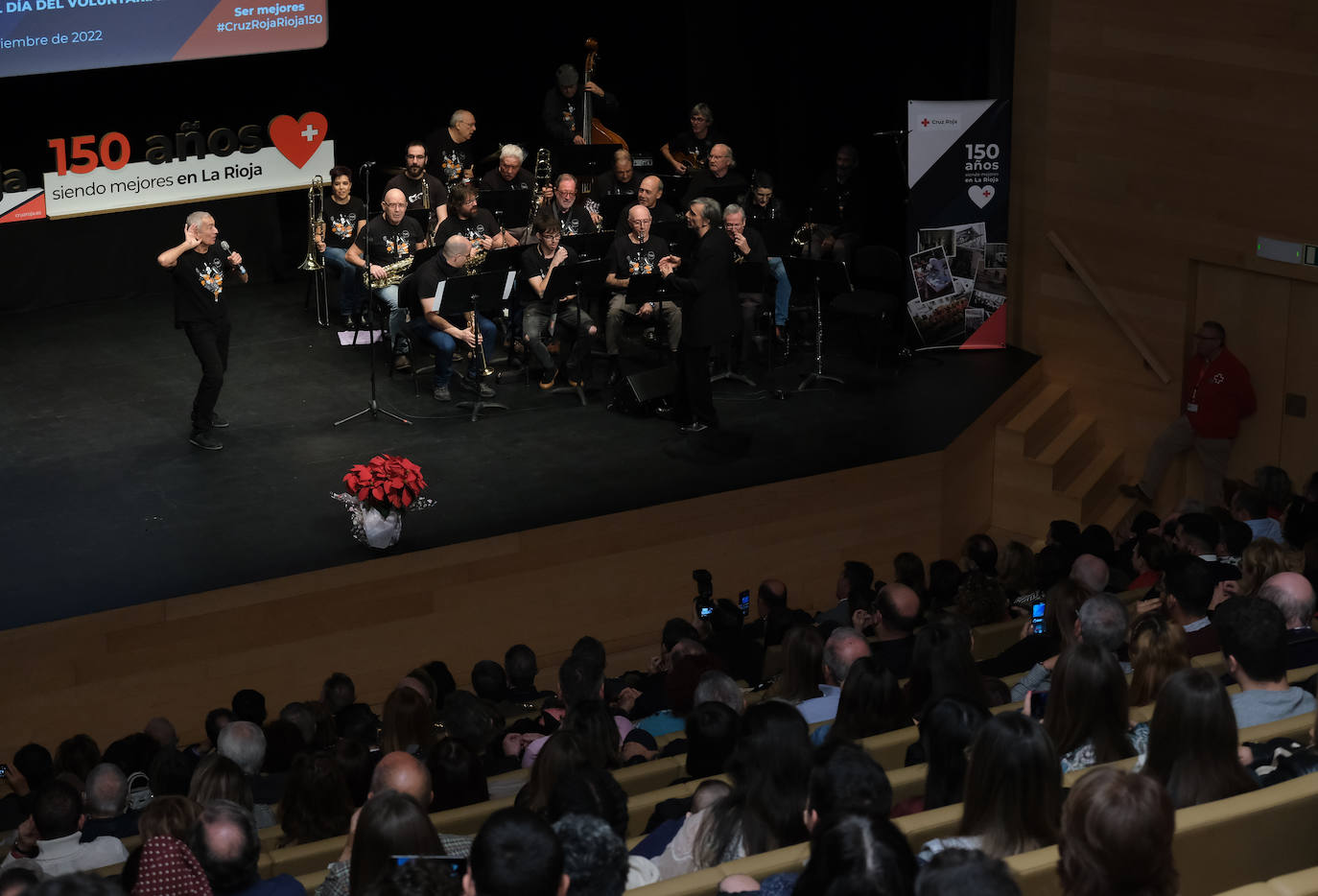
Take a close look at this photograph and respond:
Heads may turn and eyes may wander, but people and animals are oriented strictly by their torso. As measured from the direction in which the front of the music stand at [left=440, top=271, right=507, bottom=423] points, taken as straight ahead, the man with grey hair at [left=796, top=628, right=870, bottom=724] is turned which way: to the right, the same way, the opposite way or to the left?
the same way

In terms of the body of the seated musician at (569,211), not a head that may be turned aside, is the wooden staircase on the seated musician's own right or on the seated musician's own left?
on the seated musician's own left

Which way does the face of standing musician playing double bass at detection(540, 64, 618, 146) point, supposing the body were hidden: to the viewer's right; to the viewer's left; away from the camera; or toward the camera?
toward the camera

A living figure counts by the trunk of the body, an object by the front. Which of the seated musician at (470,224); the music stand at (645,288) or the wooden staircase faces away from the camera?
the music stand

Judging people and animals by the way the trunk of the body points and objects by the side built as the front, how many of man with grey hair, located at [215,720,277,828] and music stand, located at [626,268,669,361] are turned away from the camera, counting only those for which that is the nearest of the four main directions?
2

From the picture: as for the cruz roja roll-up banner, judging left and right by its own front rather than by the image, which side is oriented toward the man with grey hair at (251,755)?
front

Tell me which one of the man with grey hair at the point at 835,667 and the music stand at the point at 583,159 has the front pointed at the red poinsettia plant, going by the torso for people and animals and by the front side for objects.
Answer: the man with grey hair

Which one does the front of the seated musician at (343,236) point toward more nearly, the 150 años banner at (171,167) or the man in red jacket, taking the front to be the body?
the man in red jacket

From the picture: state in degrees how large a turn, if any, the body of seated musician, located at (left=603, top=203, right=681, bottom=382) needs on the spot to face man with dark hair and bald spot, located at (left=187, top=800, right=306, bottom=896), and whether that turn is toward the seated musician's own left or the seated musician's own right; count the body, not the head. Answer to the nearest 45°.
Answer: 0° — they already face them

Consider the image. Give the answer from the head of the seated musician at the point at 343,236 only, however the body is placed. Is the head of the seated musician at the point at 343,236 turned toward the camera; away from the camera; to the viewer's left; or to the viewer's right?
toward the camera

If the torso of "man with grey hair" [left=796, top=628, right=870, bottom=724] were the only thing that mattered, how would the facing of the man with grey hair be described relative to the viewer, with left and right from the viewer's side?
facing away from the viewer and to the left of the viewer

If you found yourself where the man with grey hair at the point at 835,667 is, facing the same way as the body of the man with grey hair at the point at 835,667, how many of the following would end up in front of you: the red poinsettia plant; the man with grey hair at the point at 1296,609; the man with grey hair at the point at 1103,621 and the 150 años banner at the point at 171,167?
2

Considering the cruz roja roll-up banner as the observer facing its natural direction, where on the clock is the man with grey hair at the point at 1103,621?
The man with grey hair is roughly at 12 o'clock from the cruz roja roll-up banner.

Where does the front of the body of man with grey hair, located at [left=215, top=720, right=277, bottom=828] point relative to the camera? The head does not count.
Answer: away from the camera

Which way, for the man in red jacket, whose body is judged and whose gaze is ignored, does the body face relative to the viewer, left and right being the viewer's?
facing the viewer and to the left of the viewer

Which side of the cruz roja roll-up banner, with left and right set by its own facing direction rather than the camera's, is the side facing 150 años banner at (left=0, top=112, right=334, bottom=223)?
right

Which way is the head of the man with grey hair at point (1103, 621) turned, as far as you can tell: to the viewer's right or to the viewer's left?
to the viewer's left
